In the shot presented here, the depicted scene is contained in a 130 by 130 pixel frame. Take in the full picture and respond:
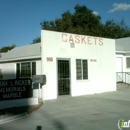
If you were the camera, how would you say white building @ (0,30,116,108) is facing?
facing the viewer and to the right of the viewer

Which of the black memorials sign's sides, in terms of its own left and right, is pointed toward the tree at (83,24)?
back

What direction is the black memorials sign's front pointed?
toward the camera

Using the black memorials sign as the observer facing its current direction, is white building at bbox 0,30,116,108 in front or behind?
behind

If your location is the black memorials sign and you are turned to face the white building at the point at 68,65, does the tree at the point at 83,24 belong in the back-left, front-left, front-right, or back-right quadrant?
front-left

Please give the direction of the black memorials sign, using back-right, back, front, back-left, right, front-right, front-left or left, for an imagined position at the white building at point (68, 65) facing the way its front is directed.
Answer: right

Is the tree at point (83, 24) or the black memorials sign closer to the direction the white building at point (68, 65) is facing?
the black memorials sign

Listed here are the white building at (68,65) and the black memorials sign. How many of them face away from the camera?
0

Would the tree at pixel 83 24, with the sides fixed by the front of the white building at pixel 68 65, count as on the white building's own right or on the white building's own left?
on the white building's own left
